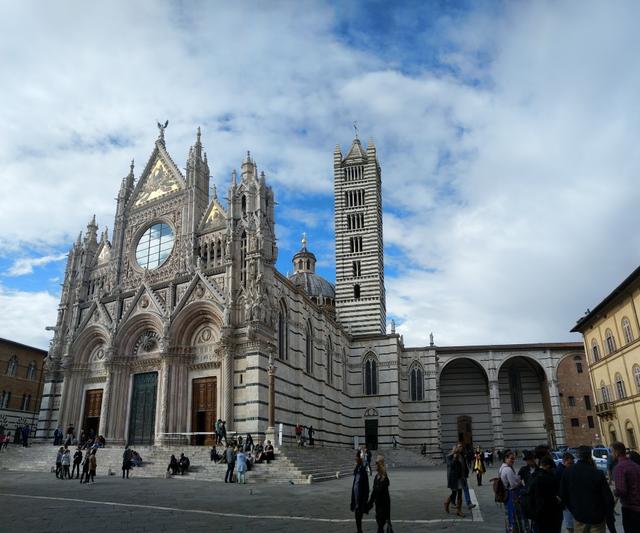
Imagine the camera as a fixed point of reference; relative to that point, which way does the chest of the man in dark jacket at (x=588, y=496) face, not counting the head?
away from the camera

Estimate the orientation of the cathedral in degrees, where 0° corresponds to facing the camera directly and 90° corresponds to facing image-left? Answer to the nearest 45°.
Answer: approximately 45°

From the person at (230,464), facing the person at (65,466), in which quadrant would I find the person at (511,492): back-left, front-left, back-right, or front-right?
back-left

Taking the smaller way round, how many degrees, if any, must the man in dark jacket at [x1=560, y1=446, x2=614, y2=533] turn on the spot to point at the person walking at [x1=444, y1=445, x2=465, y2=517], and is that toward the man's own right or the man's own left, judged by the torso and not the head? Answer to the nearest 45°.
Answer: approximately 45° to the man's own left

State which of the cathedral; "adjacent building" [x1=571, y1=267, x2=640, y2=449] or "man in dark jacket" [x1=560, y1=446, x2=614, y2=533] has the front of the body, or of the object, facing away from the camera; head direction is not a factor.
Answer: the man in dark jacket

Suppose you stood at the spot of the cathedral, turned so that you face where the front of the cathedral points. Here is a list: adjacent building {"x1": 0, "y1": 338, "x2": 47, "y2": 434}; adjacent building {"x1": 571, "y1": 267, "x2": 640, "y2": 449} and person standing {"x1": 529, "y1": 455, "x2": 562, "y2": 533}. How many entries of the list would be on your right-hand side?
1

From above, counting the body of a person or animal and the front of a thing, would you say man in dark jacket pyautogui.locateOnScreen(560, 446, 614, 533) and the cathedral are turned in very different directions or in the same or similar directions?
very different directions

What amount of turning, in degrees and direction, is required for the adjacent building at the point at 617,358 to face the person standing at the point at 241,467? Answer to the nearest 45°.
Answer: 0° — it already faces them

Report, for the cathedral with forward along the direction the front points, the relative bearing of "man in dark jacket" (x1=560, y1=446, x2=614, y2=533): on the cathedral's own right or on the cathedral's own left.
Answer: on the cathedral's own left

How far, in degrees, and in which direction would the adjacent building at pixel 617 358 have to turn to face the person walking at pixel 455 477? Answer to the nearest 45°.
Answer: approximately 45° to its left

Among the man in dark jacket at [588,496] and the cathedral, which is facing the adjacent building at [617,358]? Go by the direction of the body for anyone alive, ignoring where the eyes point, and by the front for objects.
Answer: the man in dark jacket

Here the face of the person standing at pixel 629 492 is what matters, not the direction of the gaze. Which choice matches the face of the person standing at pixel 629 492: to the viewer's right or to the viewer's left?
to the viewer's left
